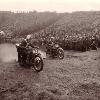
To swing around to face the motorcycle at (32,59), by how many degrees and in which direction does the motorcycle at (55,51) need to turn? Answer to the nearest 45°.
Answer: approximately 45° to its right

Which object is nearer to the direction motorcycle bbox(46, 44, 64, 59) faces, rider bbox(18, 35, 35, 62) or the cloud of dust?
the rider

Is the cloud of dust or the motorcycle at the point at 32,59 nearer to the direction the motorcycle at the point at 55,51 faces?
the motorcycle
